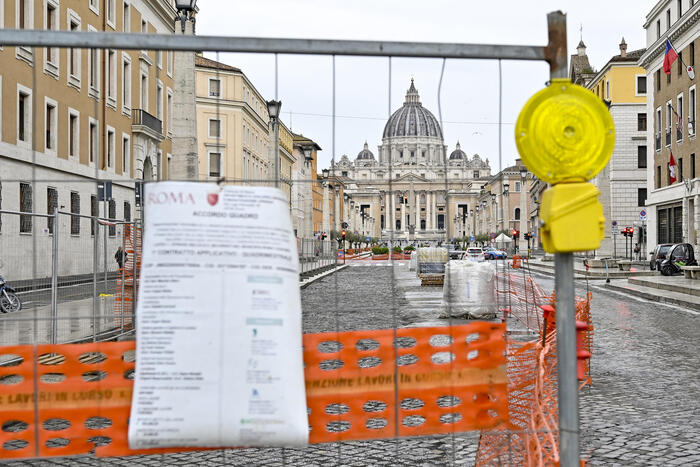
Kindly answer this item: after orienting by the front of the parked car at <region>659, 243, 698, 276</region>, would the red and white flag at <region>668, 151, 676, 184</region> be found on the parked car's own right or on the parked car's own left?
on the parked car's own right

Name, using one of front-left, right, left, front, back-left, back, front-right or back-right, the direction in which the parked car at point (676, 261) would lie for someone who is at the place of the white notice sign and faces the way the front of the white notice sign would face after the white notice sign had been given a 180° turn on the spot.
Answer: front-right

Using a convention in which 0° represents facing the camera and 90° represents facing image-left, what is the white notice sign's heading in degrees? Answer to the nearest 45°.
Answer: approximately 0°

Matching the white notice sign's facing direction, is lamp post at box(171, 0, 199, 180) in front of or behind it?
behind

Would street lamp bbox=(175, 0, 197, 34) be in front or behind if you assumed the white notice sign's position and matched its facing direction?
behind

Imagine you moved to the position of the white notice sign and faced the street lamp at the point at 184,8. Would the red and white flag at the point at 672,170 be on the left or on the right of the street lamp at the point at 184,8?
right
